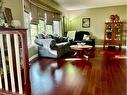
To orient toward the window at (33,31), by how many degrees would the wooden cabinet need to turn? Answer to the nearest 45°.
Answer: approximately 45° to its right

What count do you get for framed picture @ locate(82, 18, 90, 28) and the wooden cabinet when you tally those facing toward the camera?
2

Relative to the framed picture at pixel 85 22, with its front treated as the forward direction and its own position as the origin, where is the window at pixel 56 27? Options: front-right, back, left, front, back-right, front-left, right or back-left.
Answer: front-right

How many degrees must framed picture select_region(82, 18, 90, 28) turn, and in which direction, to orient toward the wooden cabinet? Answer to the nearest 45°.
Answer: approximately 45° to its left

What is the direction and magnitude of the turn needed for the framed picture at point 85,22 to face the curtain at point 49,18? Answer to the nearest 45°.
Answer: approximately 45° to its right

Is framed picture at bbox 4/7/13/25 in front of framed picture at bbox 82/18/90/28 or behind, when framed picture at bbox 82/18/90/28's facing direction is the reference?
in front

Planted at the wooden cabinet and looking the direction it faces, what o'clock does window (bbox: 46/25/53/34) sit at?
The window is roughly at 2 o'clock from the wooden cabinet.

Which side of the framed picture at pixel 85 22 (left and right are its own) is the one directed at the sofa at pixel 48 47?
front
